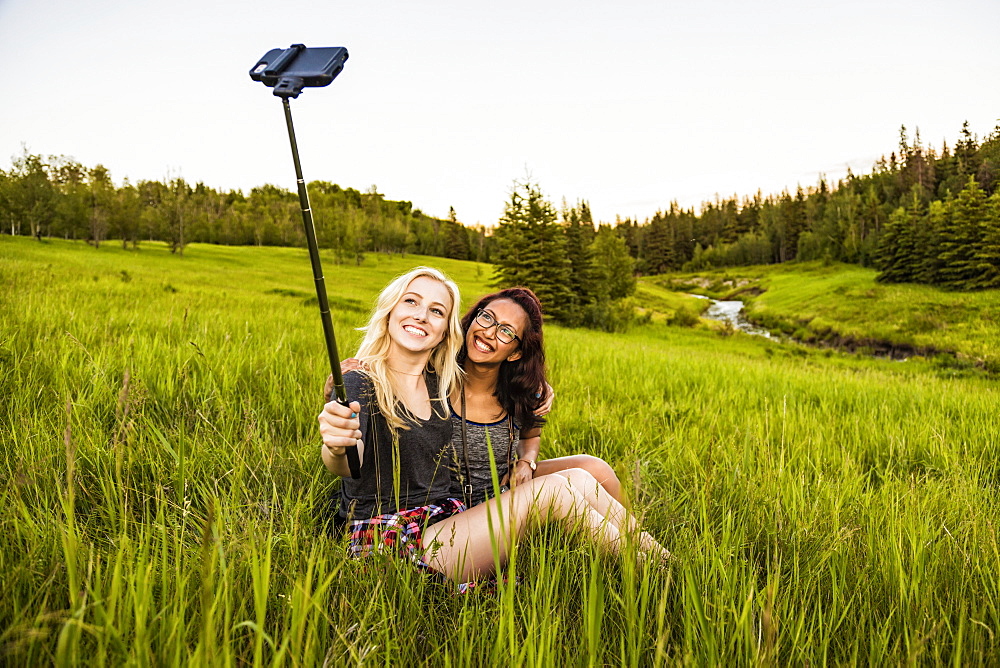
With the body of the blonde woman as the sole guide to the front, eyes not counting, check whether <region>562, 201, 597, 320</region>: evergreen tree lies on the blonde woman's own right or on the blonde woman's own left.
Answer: on the blonde woman's own left

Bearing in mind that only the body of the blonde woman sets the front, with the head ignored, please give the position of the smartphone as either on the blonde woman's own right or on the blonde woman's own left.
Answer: on the blonde woman's own right

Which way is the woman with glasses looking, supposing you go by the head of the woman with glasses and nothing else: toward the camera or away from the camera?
toward the camera

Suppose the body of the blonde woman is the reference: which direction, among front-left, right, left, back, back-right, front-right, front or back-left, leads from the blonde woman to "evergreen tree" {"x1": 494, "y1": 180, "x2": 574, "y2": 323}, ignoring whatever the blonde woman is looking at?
back-left

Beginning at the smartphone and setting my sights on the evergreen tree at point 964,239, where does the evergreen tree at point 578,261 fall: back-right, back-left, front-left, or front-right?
front-left

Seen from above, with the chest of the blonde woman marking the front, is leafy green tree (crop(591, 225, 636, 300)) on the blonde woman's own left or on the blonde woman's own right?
on the blonde woman's own left

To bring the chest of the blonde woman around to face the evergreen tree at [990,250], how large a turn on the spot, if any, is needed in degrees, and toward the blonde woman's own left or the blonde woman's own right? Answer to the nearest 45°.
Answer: approximately 90° to the blonde woman's own left

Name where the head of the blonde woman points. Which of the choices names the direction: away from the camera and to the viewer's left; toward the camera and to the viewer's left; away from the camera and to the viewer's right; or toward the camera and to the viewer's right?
toward the camera and to the viewer's left

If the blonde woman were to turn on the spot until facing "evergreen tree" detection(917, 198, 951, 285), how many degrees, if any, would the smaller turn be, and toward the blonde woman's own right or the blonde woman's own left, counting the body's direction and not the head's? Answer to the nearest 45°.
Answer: approximately 90° to the blonde woman's own left

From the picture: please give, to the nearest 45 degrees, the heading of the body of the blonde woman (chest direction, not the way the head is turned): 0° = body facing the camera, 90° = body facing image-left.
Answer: approximately 315°

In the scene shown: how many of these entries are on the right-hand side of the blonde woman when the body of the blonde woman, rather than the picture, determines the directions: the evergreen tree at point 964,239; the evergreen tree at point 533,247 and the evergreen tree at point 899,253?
0

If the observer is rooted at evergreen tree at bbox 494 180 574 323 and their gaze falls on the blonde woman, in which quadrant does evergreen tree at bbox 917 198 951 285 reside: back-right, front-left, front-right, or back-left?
back-left
